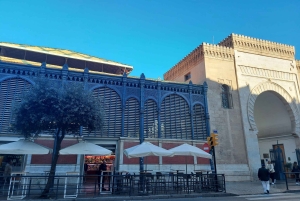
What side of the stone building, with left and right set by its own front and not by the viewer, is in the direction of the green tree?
right

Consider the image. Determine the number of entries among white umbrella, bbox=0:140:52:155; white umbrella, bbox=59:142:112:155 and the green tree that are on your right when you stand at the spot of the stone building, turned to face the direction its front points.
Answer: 3

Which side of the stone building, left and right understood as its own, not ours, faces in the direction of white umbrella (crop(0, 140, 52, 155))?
right

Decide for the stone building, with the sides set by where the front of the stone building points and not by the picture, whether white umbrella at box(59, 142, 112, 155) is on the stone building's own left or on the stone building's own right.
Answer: on the stone building's own right

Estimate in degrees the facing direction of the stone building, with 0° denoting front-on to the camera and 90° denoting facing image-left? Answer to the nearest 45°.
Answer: approximately 315°

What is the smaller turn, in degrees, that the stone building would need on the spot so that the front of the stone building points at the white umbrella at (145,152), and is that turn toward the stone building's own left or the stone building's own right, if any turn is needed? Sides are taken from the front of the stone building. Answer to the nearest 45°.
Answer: approximately 90° to the stone building's own right
